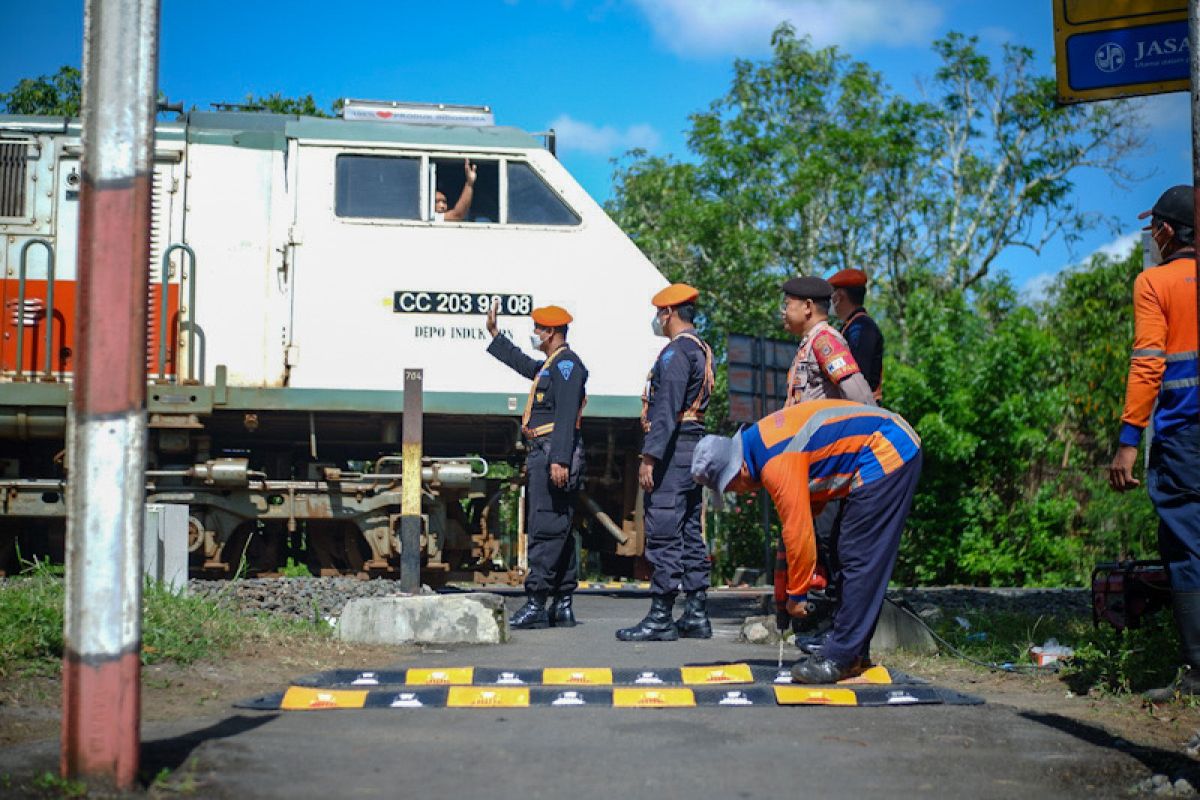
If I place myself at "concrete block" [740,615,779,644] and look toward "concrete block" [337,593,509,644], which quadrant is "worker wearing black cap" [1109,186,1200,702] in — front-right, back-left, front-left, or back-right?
back-left

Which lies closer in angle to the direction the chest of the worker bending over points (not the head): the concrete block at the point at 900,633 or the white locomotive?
the white locomotive

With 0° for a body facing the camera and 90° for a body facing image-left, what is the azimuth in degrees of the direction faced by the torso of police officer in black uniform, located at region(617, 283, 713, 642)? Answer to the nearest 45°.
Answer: approximately 90°

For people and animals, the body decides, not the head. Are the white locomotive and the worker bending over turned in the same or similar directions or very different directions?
very different directions

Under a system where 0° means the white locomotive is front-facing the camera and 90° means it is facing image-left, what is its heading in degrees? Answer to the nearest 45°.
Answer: approximately 270°

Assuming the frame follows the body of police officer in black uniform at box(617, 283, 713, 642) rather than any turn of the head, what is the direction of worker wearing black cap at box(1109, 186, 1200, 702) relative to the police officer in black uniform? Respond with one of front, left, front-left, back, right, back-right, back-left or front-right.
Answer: back-left

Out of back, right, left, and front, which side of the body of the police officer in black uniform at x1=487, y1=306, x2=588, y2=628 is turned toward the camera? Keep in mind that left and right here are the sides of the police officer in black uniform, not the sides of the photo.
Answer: left

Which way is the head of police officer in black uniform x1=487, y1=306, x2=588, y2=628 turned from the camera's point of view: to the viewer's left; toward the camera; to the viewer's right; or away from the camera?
to the viewer's left

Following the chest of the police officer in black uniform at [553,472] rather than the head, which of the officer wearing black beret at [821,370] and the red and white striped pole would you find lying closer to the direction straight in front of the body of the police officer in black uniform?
the red and white striped pole

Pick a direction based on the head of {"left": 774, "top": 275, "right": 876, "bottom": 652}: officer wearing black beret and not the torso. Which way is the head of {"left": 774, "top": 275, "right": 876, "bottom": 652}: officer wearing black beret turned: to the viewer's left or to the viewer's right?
to the viewer's left

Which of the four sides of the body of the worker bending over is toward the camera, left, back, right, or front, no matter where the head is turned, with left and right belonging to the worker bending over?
left
